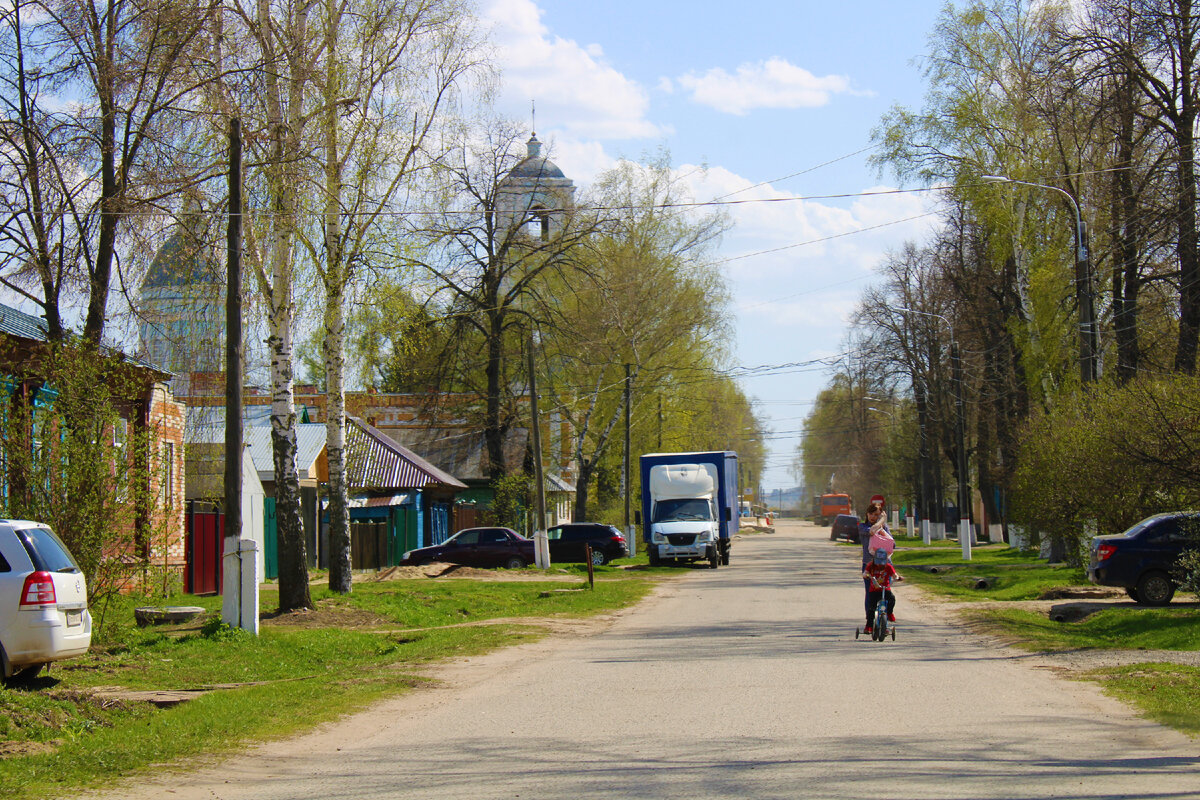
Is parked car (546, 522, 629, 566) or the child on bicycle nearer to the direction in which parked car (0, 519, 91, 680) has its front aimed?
the parked car

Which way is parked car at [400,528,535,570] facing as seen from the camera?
to the viewer's left

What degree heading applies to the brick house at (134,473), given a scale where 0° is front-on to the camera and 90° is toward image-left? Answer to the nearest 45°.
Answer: approximately 315°

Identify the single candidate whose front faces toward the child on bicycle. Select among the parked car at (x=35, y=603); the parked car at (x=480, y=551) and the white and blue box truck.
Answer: the white and blue box truck

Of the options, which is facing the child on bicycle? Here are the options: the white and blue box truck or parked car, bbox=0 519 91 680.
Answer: the white and blue box truck

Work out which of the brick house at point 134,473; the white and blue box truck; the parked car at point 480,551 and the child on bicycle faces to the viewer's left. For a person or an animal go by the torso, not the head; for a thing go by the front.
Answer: the parked car

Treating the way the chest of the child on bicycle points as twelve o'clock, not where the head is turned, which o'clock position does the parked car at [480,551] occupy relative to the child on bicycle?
The parked car is roughly at 5 o'clock from the child on bicycle.

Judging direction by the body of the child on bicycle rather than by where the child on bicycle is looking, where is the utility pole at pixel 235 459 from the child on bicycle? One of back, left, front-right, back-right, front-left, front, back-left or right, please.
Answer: right

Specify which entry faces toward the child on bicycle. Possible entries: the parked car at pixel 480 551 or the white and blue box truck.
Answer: the white and blue box truck

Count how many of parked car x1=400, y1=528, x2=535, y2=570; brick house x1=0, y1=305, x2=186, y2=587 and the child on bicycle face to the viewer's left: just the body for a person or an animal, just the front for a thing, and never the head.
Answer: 1

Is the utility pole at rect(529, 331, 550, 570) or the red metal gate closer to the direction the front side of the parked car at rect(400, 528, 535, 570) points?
the red metal gate

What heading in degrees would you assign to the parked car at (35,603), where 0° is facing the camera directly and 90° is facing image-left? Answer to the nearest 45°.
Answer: approximately 135°

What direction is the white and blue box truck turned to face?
toward the camera

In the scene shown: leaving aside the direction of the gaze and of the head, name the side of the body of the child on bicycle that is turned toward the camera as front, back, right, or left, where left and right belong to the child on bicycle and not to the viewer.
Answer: front

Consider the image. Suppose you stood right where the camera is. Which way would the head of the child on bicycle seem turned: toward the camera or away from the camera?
toward the camera
